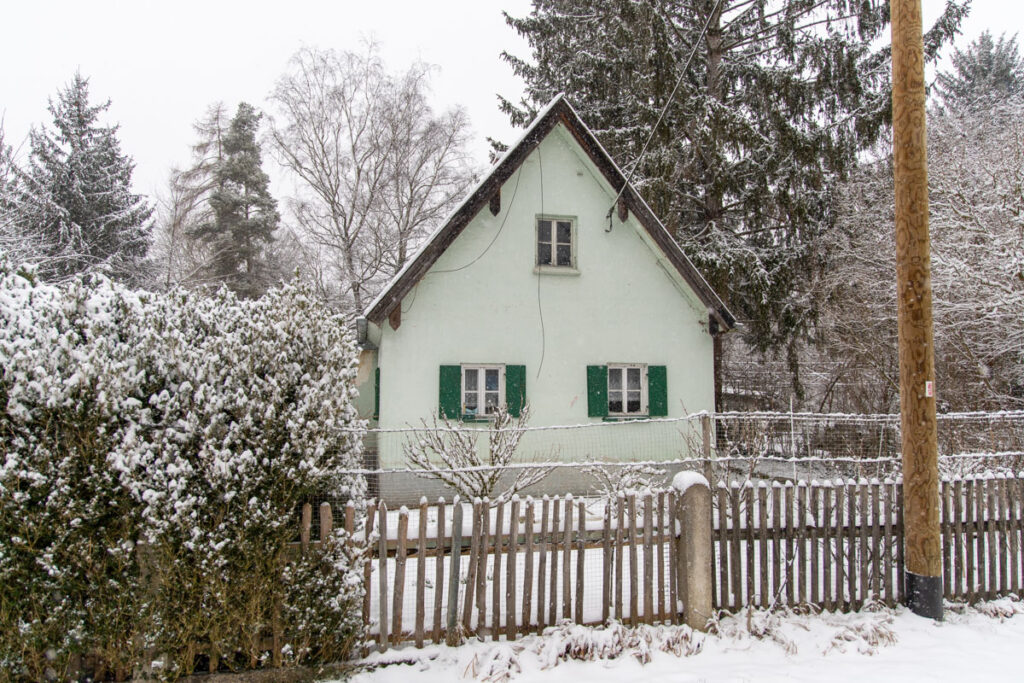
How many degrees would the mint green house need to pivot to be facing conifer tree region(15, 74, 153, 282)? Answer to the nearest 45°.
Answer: approximately 135° to its right

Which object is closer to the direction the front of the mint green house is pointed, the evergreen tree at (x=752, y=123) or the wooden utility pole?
the wooden utility pole

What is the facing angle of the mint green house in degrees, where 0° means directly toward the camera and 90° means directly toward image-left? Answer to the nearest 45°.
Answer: approximately 0°

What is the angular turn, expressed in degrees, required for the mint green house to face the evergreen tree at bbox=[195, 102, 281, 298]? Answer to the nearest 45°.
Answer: approximately 135° to its right

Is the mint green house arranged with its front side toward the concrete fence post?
yes

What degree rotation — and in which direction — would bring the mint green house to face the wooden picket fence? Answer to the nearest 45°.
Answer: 0° — it already faces it

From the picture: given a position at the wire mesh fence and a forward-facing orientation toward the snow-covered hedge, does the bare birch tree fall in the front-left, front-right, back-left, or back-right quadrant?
back-right

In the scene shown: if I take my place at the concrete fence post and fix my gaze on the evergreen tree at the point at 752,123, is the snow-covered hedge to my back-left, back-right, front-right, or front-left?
back-left

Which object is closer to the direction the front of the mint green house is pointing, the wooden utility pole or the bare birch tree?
the wooden utility pole

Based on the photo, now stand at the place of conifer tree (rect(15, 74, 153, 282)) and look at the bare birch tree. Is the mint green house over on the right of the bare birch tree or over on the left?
right
